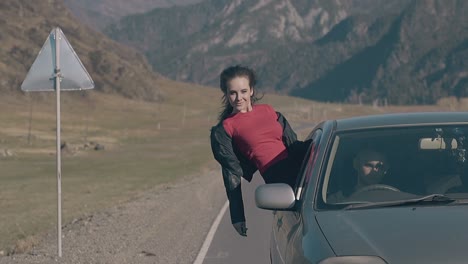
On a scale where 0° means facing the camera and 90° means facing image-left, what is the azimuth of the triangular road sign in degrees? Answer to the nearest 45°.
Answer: approximately 180°

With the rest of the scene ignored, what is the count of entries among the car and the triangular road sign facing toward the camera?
1

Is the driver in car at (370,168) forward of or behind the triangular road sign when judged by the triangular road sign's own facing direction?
behind

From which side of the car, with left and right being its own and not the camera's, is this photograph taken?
front

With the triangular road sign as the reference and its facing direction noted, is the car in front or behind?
behind
